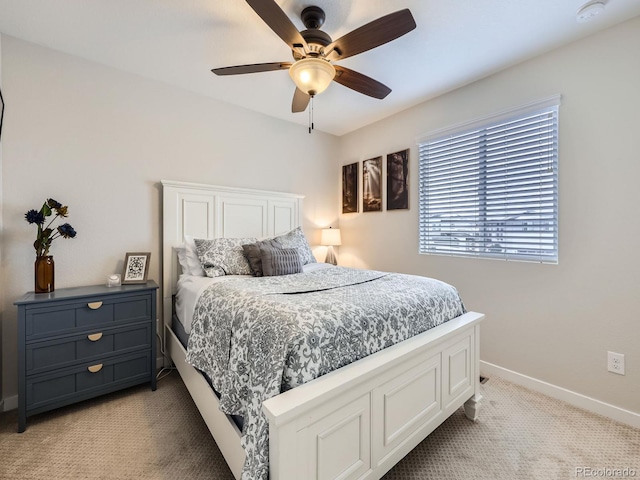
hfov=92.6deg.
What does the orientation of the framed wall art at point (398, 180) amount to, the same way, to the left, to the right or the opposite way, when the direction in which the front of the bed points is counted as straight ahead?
to the right

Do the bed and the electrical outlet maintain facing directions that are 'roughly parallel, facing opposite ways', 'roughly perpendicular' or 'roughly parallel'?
roughly perpendicular

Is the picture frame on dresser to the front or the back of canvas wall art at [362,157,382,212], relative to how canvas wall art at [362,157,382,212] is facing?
to the front

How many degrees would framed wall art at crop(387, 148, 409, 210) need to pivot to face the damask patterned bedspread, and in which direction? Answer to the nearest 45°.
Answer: approximately 45° to its left

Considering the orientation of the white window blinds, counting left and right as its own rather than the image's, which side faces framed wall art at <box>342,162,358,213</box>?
right

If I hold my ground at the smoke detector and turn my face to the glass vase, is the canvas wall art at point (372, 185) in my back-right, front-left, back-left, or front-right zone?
front-right

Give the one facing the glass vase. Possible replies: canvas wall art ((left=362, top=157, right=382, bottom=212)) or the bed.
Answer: the canvas wall art

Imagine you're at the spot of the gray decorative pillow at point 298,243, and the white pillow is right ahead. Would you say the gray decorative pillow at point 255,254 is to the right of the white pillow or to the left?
left

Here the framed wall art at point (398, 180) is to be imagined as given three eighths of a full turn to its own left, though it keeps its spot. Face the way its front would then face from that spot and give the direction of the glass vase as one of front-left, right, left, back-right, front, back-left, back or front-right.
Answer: back-right

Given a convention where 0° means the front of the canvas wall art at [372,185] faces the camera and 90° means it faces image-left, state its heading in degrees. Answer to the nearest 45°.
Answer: approximately 45°

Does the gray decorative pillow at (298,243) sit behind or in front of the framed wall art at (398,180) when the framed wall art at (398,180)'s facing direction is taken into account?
in front

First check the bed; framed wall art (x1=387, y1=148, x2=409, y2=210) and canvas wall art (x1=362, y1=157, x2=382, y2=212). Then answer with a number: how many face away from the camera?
0

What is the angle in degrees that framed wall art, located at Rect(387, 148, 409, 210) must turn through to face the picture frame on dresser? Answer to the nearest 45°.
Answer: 0° — it already faces it

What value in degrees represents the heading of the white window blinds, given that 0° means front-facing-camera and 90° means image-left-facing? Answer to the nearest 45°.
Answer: approximately 45°
